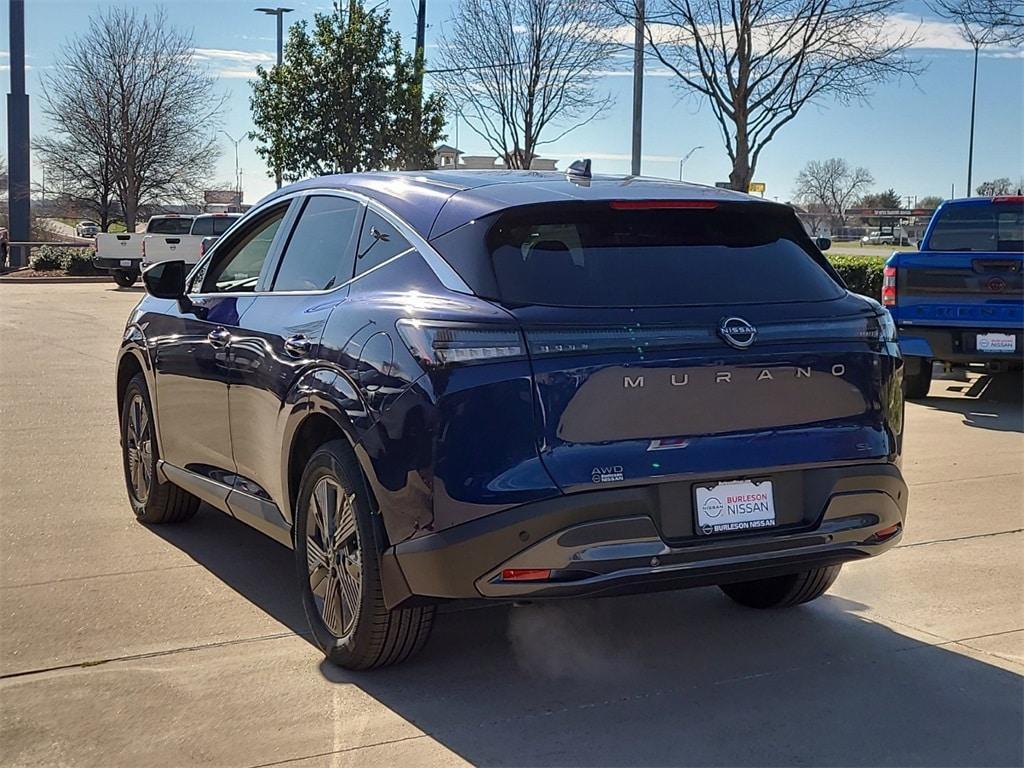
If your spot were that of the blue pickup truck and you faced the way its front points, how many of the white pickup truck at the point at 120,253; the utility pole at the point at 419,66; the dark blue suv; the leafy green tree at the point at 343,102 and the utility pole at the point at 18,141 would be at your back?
1

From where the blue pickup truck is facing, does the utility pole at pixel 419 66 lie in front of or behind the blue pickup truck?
in front

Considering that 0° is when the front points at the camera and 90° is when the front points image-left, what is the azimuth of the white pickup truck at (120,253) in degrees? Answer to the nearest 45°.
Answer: approximately 225°

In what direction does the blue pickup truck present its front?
away from the camera

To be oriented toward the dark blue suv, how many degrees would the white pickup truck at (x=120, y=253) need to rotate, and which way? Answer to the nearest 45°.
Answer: approximately 135° to its right

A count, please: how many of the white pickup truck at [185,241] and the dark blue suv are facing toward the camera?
0

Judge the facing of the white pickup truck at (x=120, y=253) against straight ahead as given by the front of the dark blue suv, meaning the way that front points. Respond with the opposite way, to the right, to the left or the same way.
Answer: to the right

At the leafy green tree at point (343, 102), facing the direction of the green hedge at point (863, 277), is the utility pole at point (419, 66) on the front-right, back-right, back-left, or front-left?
back-left

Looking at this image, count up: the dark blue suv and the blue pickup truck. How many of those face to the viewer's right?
0

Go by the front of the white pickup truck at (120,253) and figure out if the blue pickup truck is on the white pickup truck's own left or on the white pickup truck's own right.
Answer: on the white pickup truck's own right

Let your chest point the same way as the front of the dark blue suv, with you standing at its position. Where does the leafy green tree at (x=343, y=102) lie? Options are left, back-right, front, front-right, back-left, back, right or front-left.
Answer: front-right

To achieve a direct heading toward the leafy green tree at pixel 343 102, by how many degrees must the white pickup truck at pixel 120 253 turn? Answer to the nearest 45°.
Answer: approximately 90° to its right

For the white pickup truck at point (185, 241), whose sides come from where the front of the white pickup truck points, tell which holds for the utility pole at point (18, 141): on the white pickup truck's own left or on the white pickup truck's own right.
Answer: on the white pickup truck's own left

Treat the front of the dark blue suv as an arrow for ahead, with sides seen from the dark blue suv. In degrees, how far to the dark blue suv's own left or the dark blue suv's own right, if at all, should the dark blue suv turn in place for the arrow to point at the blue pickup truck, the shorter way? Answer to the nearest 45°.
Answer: approximately 90° to the dark blue suv's own right

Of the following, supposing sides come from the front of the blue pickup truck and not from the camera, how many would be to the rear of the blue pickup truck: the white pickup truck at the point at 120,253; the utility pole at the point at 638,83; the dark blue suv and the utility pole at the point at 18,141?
1

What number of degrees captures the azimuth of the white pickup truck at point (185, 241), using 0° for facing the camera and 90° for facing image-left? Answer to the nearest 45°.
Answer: approximately 225°
